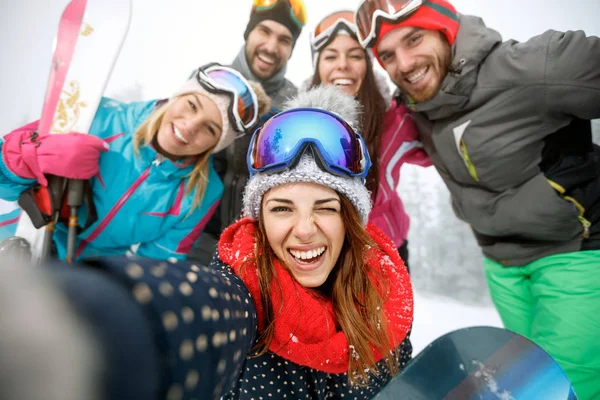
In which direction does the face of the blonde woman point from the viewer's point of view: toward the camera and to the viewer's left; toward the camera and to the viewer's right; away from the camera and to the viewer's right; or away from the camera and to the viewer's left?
toward the camera and to the viewer's right

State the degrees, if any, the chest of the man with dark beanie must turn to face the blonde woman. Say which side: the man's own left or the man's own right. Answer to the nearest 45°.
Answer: approximately 45° to the man's own right

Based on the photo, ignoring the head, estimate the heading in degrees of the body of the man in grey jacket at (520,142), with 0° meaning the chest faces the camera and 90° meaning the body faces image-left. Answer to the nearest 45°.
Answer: approximately 45°

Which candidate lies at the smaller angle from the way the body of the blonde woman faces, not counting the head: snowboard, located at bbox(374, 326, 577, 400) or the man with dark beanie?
the snowboard

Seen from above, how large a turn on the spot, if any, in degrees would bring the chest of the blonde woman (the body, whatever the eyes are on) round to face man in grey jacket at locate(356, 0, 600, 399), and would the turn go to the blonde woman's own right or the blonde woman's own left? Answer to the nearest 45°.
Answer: approximately 45° to the blonde woman's own left

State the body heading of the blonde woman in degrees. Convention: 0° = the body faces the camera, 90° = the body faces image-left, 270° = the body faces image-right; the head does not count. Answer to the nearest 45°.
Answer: approximately 0°

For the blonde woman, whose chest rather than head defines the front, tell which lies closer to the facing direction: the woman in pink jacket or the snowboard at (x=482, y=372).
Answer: the snowboard

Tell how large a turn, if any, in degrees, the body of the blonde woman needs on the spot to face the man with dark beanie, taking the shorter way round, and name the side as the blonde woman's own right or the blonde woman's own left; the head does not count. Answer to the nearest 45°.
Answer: approximately 135° to the blonde woman's own left

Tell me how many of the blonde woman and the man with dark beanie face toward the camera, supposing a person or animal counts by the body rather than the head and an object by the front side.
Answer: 2
